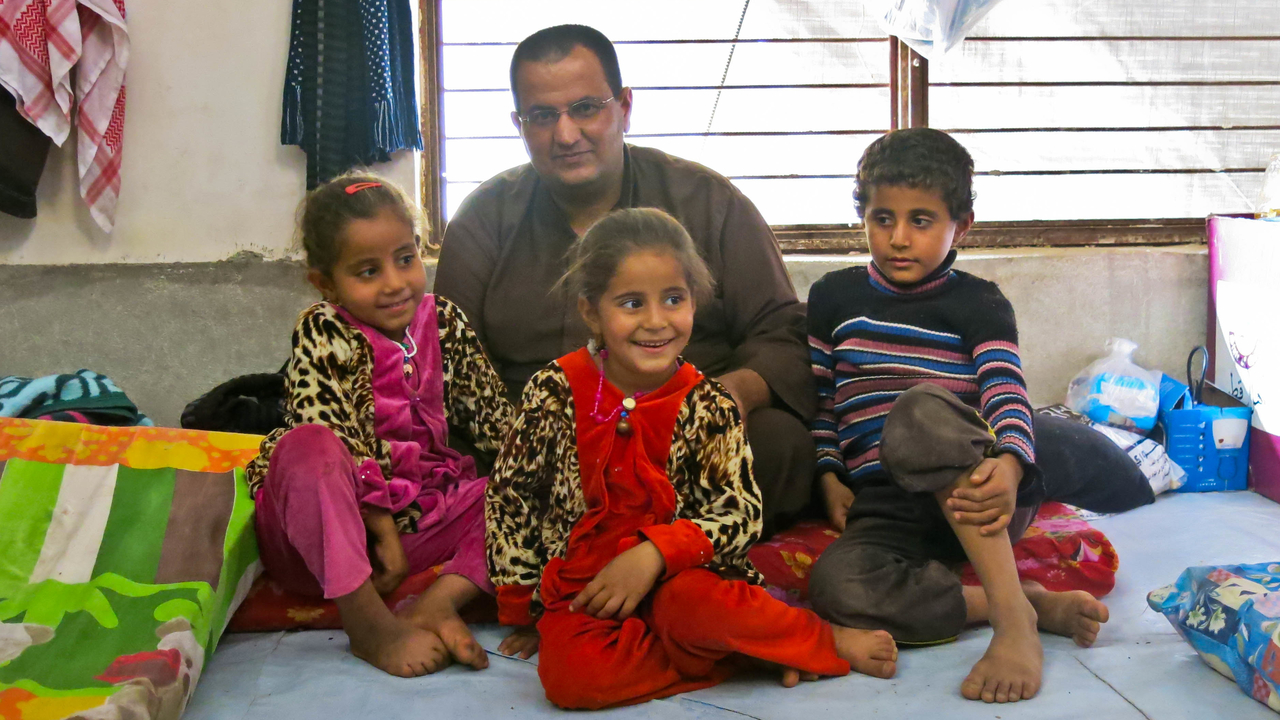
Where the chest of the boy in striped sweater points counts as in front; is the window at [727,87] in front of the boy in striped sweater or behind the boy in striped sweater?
behind

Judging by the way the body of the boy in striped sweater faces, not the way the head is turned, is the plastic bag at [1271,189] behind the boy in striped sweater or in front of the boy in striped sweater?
behind

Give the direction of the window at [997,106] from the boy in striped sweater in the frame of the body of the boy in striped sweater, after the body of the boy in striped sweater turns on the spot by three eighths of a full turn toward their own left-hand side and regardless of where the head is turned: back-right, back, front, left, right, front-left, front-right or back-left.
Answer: front-left

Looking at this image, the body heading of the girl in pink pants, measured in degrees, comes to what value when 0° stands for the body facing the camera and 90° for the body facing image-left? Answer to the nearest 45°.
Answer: approximately 315°

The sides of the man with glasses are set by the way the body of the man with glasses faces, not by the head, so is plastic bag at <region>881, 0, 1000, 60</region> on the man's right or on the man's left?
on the man's left

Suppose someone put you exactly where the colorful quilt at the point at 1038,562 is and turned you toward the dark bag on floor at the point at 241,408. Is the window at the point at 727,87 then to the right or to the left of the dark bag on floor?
right

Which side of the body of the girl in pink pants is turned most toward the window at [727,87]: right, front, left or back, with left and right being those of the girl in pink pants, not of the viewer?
left

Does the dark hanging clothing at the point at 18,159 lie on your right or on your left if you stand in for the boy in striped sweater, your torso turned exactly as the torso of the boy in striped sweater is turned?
on your right
